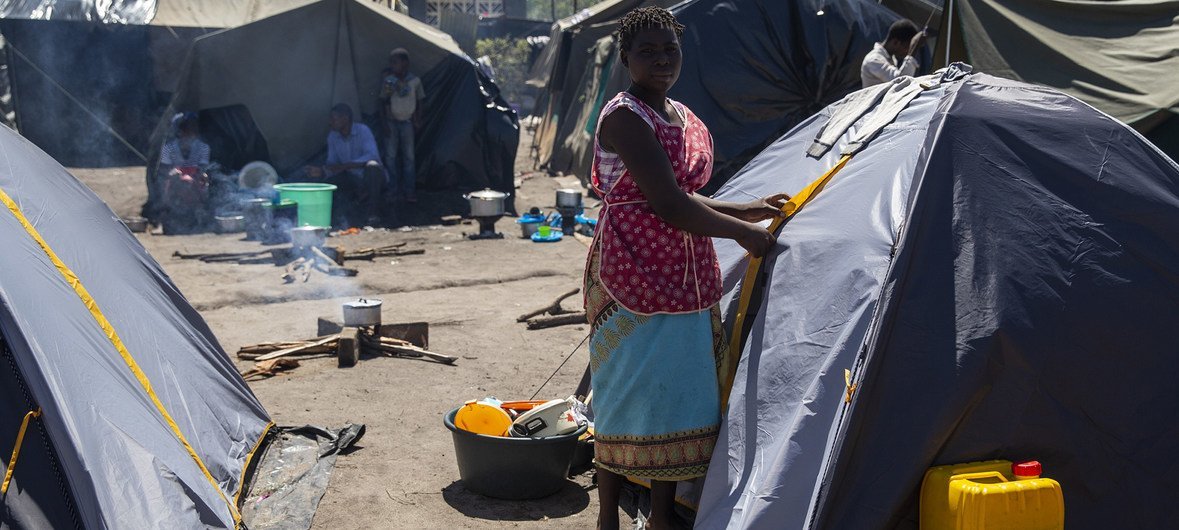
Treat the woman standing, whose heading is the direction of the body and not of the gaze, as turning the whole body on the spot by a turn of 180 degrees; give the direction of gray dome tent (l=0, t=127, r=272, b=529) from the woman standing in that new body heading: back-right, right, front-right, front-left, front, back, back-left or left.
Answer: front-left

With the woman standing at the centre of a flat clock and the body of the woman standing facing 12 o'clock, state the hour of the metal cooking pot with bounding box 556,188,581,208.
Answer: The metal cooking pot is roughly at 7 o'clock from the woman standing.

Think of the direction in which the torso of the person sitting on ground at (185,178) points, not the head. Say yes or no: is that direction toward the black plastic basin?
yes

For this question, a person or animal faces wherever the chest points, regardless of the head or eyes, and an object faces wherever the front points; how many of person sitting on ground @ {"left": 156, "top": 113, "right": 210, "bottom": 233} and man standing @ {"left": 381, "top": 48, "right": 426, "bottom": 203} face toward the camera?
2

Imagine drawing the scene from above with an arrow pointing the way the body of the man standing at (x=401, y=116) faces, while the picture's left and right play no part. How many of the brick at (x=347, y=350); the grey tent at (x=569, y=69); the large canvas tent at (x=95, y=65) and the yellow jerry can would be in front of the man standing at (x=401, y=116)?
2

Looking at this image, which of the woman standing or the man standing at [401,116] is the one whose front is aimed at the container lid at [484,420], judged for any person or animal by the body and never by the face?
the man standing

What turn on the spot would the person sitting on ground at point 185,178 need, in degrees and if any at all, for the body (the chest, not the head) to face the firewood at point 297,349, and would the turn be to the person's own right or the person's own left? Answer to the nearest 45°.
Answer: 0° — they already face it

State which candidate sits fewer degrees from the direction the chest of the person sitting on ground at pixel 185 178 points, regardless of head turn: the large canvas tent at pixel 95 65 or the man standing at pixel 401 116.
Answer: the man standing
